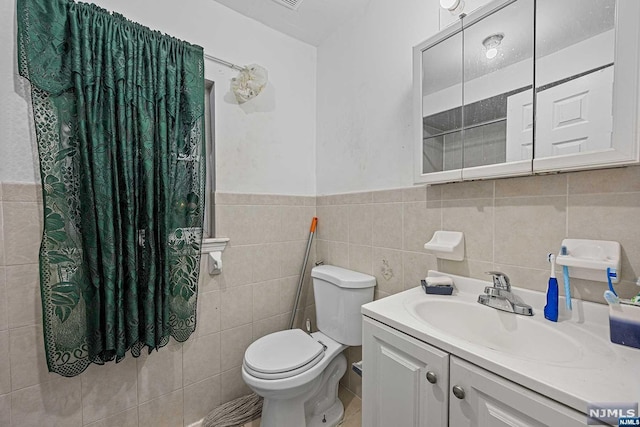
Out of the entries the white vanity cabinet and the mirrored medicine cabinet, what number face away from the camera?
0

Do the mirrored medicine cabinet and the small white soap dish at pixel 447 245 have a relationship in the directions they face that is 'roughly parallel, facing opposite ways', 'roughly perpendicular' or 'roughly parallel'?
roughly parallel

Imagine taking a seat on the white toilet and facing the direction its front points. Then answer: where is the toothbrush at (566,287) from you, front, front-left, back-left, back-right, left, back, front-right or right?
left

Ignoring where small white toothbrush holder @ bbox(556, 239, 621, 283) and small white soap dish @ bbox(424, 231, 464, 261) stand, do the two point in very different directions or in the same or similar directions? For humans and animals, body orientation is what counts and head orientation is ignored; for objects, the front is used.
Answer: same or similar directions

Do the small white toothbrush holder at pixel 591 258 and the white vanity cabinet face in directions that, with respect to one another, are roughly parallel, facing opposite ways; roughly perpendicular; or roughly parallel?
roughly parallel

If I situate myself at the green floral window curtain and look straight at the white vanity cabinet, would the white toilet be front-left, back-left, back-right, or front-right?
front-left

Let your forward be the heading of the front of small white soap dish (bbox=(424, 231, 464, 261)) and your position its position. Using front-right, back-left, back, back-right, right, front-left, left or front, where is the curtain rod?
front-right

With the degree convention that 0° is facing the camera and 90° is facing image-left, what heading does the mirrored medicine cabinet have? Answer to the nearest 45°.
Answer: approximately 45°

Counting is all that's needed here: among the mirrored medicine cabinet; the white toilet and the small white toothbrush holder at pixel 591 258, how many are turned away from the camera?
0

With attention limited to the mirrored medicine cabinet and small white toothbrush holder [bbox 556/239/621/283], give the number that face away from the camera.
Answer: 0

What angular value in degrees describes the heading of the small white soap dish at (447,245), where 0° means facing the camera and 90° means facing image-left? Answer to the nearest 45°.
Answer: approximately 45°
